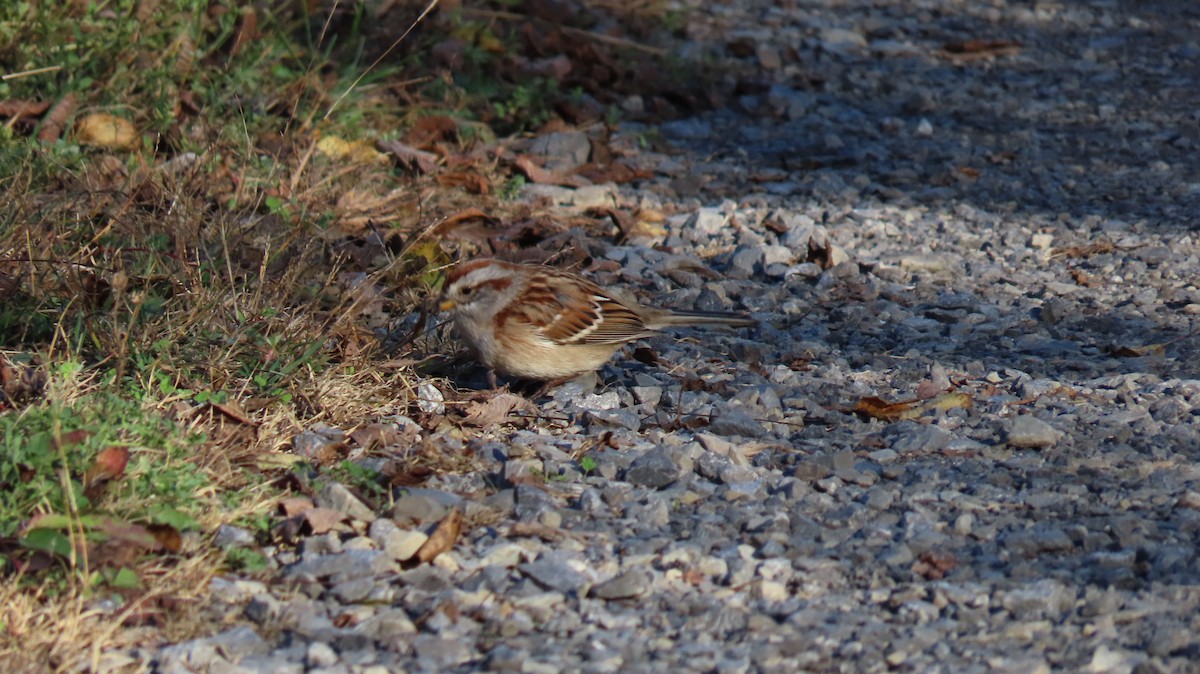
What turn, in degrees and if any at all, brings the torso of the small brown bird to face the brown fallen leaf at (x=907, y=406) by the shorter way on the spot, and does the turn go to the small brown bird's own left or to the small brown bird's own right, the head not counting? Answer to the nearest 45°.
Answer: approximately 180°

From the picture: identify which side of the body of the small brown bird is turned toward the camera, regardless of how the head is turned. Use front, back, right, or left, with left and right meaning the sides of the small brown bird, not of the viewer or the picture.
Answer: left

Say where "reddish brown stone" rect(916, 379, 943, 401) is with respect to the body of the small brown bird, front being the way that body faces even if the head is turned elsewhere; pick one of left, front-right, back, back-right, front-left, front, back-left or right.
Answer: back

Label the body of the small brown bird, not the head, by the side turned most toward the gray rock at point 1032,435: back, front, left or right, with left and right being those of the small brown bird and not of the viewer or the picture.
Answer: back

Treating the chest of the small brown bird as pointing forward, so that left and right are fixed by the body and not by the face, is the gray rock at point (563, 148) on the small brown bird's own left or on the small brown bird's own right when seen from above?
on the small brown bird's own right

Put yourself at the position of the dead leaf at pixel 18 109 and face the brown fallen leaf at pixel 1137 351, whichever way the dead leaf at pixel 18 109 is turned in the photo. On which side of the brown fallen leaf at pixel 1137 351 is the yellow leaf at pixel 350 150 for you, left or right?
left

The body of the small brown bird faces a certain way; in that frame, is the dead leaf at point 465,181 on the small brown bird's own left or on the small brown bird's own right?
on the small brown bird's own right

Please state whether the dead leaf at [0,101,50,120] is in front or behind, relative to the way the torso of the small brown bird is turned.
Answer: in front

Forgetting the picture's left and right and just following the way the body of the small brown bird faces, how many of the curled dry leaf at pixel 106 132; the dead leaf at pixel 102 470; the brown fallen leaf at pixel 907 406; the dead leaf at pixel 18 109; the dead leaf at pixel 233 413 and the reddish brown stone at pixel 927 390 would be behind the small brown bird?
2

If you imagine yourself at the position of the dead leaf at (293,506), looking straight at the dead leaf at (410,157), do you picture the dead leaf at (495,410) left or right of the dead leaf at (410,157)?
right

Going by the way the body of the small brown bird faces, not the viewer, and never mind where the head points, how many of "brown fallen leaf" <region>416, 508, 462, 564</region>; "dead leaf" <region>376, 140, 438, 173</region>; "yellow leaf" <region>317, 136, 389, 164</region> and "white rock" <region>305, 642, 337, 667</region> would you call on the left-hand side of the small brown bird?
2

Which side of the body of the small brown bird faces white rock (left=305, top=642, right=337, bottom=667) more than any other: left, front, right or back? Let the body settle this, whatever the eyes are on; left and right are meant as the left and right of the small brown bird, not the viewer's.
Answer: left
